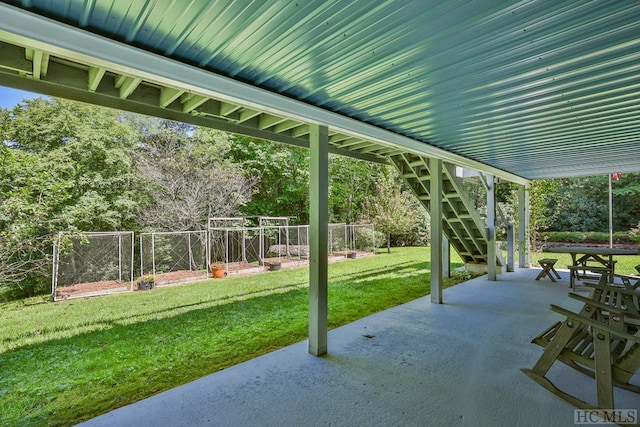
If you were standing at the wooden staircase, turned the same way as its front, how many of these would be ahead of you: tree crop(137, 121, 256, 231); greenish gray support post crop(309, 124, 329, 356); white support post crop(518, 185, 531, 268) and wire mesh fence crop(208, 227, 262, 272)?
1

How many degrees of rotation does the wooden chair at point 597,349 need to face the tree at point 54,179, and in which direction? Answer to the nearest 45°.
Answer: approximately 45° to its left

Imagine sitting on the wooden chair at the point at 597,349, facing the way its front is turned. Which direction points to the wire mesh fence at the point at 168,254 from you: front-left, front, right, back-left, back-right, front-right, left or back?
front-left

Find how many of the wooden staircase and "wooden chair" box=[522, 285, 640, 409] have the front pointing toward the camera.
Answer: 0

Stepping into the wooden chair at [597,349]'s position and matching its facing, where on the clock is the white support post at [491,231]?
The white support post is roughly at 1 o'clock from the wooden chair.

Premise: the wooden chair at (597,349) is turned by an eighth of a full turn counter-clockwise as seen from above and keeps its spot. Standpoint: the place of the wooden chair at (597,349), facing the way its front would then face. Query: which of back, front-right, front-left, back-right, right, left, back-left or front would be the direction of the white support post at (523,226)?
right

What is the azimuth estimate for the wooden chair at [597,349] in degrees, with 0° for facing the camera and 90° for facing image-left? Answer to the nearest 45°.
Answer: approximately 135°

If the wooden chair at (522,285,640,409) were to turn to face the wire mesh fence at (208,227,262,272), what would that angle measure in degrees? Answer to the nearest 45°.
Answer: approximately 45° to its left

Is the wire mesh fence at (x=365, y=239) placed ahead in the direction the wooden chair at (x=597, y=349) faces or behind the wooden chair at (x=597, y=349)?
ahead

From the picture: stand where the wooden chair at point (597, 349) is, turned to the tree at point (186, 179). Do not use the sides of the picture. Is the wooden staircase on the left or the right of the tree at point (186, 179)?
right

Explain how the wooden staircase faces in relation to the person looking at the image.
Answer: facing away from the viewer and to the right of the viewer
